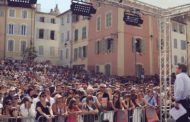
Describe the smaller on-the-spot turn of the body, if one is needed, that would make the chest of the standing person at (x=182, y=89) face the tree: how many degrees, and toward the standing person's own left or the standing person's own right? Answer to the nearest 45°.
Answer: approximately 45° to the standing person's own right

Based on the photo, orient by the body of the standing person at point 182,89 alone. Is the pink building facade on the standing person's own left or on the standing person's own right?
on the standing person's own right

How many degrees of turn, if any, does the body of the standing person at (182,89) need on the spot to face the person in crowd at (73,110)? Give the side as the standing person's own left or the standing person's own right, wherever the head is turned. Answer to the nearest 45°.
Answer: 0° — they already face them

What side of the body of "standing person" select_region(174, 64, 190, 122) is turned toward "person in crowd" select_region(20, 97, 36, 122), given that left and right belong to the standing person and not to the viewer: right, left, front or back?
front

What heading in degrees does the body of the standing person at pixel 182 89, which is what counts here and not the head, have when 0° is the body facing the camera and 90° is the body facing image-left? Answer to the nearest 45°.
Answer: approximately 90°

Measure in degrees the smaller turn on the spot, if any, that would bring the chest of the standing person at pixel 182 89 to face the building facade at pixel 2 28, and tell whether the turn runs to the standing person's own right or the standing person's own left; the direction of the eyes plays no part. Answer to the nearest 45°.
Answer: approximately 45° to the standing person's own right
